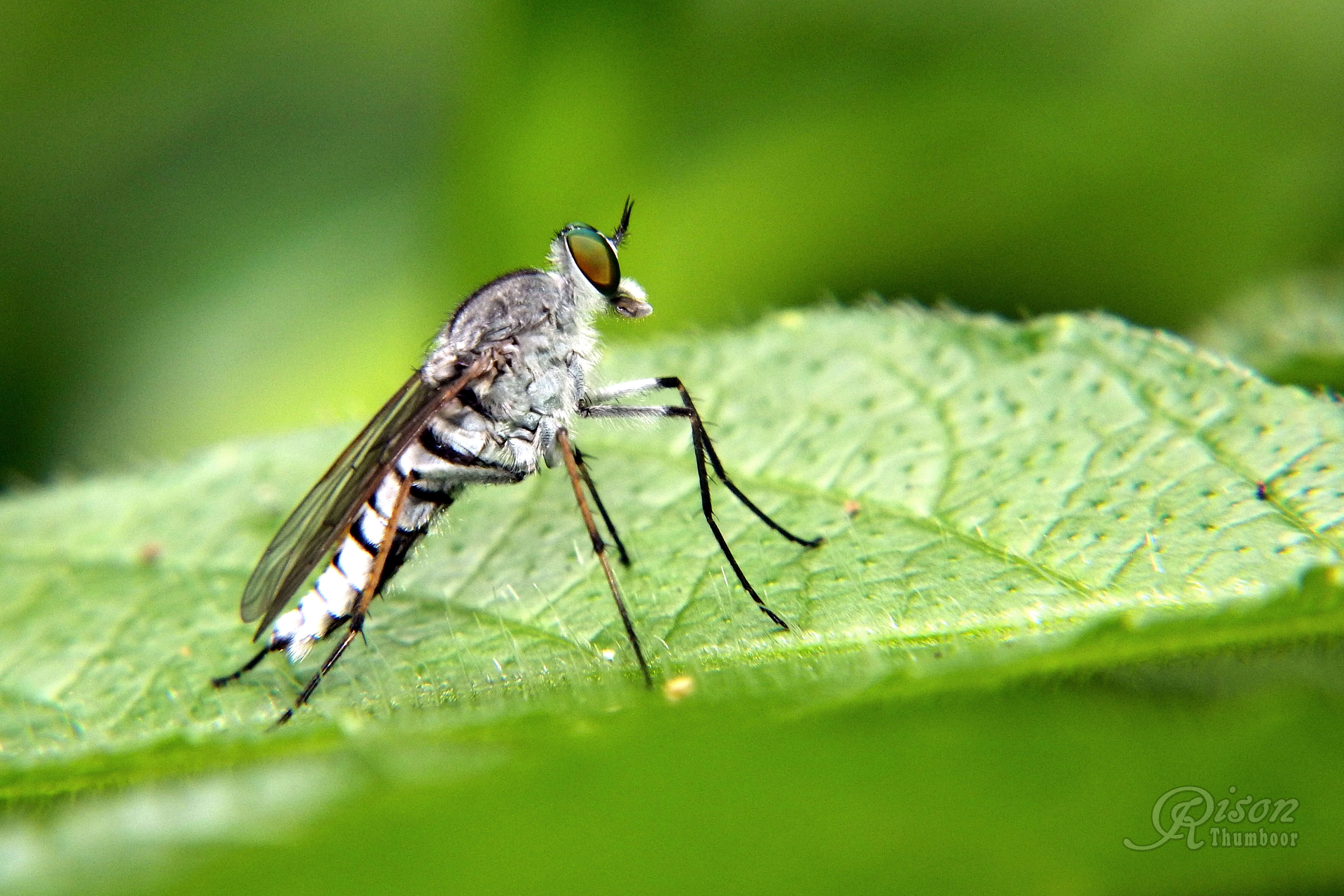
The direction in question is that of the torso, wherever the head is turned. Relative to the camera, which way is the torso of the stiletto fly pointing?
to the viewer's right
